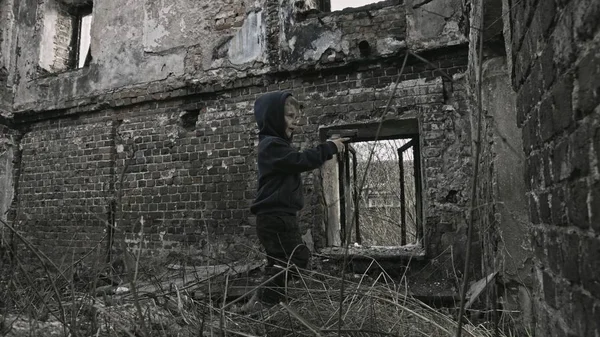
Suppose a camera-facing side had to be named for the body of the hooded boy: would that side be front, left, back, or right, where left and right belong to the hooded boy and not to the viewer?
right
